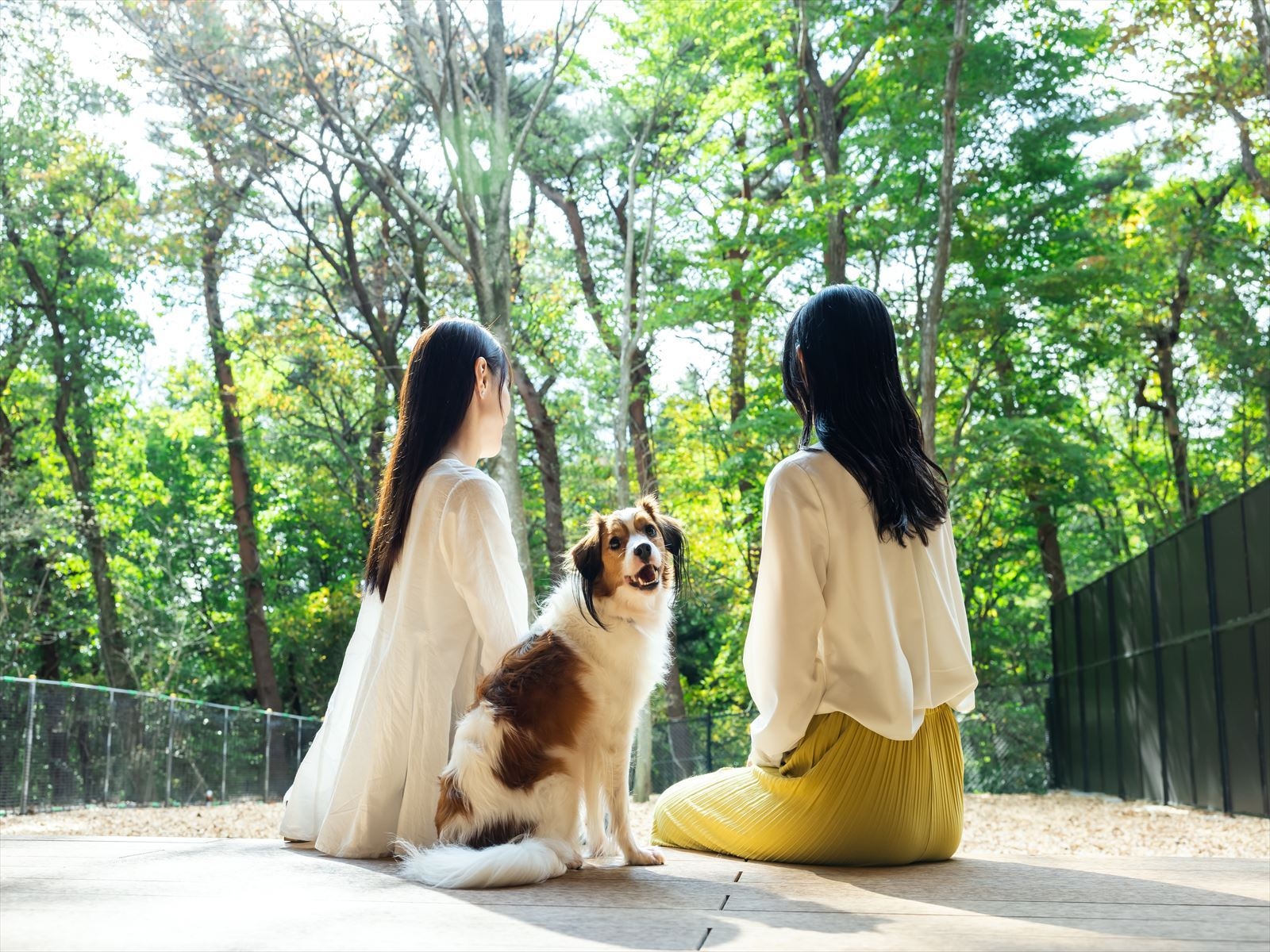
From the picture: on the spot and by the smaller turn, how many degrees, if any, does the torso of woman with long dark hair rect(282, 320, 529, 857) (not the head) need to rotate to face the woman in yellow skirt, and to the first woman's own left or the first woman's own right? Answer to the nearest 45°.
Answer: approximately 90° to the first woman's own right

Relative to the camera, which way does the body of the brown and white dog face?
to the viewer's right

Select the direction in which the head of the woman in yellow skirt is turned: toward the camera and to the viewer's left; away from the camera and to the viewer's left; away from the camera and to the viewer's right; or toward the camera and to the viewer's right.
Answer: away from the camera and to the viewer's left

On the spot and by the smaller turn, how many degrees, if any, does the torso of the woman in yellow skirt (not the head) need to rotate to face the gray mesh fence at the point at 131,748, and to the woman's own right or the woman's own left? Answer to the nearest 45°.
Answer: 0° — they already face it

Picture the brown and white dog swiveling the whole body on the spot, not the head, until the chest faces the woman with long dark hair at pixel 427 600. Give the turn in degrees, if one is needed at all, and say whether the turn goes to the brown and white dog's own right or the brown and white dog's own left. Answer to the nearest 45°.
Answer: approximately 135° to the brown and white dog's own left

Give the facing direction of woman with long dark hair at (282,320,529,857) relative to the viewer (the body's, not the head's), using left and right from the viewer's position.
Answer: facing away from the viewer and to the right of the viewer

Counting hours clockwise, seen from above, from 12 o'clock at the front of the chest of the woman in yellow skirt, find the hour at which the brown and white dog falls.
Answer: The brown and white dog is roughly at 10 o'clock from the woman in yellow skirt.

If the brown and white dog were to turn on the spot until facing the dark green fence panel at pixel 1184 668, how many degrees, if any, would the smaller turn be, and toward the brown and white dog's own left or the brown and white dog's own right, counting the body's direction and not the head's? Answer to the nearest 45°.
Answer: approximately 45° to the brown and white dog's own left

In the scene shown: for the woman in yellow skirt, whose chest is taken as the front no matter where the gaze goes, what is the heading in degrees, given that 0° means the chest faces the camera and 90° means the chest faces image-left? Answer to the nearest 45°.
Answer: approximately 135°

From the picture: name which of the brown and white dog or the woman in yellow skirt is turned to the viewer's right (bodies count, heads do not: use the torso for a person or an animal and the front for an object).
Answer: the brown and white dog

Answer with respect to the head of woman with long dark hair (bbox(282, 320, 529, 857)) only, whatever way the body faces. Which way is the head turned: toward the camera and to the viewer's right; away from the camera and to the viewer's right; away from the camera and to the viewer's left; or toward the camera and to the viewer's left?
away from the camera and to the viewer's right

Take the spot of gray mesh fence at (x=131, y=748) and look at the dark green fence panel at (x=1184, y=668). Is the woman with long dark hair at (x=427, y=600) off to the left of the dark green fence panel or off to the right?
right

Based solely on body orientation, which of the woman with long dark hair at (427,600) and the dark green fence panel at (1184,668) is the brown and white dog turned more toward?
the dark green fence panel
